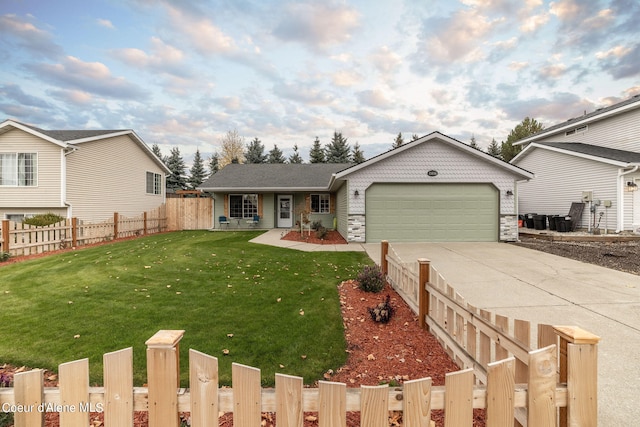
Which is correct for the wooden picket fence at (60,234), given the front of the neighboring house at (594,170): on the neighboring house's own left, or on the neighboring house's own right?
on the neighboring house's own right

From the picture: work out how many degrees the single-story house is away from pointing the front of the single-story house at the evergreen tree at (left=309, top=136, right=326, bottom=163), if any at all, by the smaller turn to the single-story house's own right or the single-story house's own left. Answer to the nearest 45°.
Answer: approximately 180°

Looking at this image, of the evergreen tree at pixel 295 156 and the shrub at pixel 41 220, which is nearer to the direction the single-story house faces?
the shrub

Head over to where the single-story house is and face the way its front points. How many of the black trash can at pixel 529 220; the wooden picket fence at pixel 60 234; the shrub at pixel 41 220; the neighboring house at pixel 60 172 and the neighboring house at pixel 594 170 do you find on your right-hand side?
3

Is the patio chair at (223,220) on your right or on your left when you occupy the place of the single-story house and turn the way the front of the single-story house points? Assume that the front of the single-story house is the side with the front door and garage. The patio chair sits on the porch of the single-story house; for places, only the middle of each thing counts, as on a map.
on your right

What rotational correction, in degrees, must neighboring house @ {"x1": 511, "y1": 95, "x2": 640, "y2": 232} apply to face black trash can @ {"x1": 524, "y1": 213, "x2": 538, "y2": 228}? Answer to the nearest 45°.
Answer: approximately 135° to its right

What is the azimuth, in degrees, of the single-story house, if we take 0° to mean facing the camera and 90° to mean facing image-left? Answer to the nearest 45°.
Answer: approximately 0°

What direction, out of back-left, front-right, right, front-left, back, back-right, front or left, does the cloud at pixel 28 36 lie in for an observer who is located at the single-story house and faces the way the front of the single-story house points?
right

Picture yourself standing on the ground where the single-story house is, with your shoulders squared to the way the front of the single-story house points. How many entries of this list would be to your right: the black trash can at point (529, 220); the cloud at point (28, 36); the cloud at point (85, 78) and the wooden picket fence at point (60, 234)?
3

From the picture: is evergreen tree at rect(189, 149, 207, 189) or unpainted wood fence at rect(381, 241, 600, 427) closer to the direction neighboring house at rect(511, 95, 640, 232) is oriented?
the unpainted wood fence

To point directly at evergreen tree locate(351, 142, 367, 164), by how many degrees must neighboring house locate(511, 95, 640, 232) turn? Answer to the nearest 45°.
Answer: approximately 180°

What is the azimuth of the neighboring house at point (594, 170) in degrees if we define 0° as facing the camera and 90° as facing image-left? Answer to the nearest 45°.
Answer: approximately 315°

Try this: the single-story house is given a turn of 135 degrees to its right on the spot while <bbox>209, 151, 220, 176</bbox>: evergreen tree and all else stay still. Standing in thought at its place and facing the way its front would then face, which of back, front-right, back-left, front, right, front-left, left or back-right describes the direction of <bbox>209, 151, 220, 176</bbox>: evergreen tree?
front
